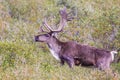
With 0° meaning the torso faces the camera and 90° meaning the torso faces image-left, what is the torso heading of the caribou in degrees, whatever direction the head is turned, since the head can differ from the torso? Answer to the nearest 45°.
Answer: approximately 90°
